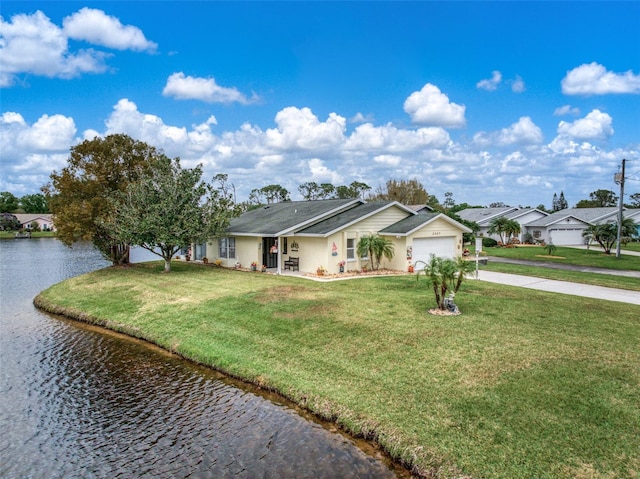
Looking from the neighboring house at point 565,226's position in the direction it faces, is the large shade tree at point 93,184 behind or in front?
in front

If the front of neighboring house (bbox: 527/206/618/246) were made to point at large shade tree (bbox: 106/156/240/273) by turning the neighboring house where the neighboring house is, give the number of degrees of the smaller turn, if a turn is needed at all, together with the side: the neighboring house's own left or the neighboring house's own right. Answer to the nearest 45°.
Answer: approximately 45° to the neighboring house's own right

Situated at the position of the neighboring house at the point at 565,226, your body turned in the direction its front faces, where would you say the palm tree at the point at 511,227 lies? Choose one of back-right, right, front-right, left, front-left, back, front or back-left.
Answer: front-right

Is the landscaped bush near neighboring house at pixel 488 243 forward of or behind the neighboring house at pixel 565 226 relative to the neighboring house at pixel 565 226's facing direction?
forward

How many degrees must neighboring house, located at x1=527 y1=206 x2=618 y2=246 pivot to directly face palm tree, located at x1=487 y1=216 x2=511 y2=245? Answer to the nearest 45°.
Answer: approximately 45° to its right

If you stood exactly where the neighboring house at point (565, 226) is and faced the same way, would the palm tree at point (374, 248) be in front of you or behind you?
in front

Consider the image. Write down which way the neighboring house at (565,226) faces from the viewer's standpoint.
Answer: facing the viewer
